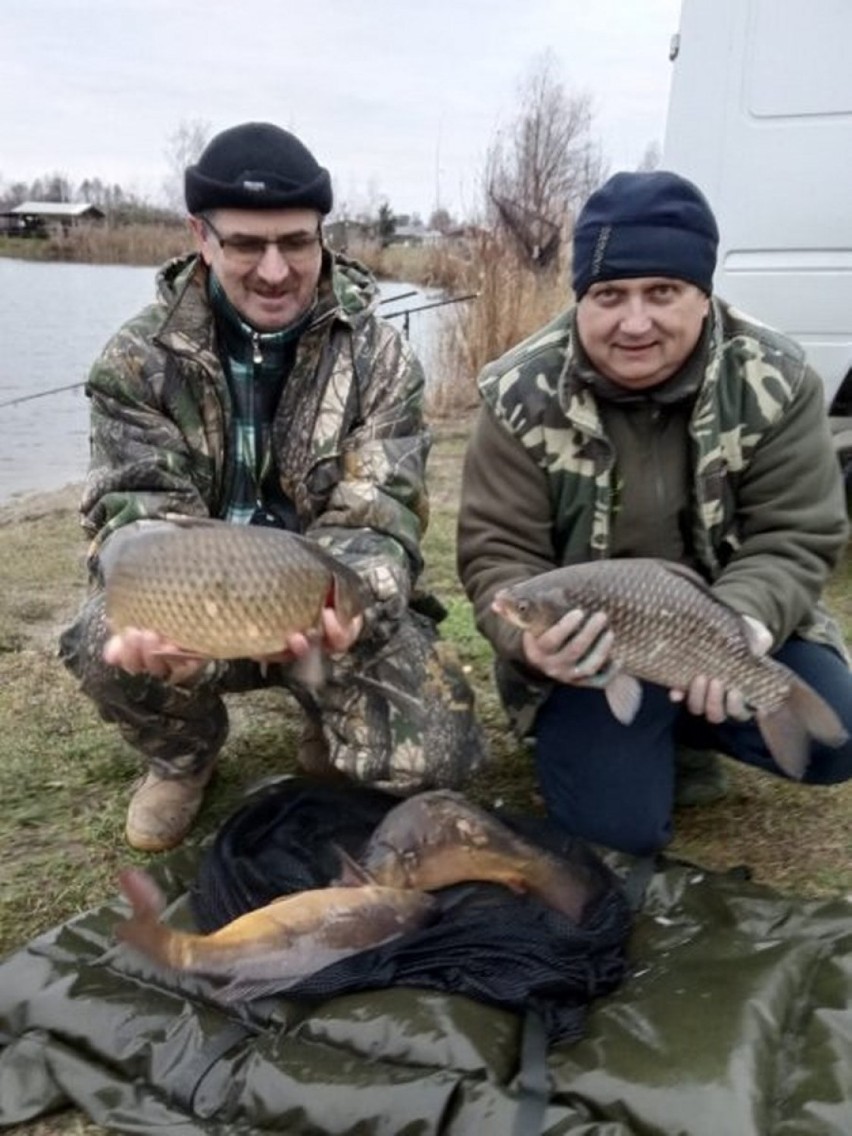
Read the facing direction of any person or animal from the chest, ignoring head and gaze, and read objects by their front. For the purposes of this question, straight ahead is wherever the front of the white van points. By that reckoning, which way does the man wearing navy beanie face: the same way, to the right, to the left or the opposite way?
to the right

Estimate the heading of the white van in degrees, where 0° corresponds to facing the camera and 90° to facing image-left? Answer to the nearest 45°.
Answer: approximately 270°

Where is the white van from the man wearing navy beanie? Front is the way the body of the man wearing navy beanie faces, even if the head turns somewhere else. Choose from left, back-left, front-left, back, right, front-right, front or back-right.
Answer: back

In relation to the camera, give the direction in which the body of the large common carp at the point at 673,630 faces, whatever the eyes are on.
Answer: to the viewer's left

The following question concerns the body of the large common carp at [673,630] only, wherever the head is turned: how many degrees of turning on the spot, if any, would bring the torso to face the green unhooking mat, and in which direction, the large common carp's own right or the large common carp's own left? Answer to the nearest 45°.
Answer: approximately 45° to the large common carp's own left

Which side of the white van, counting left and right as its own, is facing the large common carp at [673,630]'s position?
right

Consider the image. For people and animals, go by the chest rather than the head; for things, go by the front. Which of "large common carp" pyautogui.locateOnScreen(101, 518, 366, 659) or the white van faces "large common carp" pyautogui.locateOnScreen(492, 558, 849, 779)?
"large common carp" pyautogui.locateOnScreen(101, 518, 366, 659)

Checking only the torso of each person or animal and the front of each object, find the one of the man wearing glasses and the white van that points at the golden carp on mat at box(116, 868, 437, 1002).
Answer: the man wearing glasses

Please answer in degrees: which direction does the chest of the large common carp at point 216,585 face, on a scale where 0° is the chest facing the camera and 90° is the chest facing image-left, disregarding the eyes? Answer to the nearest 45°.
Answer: approximately 270°
